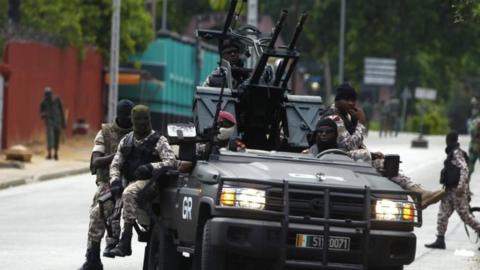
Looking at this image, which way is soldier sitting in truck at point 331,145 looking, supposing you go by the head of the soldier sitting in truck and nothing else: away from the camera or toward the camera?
toward the camera

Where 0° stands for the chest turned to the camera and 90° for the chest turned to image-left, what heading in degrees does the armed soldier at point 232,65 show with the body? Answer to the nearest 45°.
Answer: approximately 0°

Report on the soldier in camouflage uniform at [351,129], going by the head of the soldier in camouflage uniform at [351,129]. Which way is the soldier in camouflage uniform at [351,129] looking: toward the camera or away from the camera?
toward the camera

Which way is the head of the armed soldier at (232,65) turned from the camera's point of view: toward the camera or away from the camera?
toward the camera

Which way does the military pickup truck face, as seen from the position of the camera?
facing the viewer and to the right of the viewer

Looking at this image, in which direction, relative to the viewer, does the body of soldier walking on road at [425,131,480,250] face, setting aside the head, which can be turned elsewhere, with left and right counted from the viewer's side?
facing to the left of the viewer
